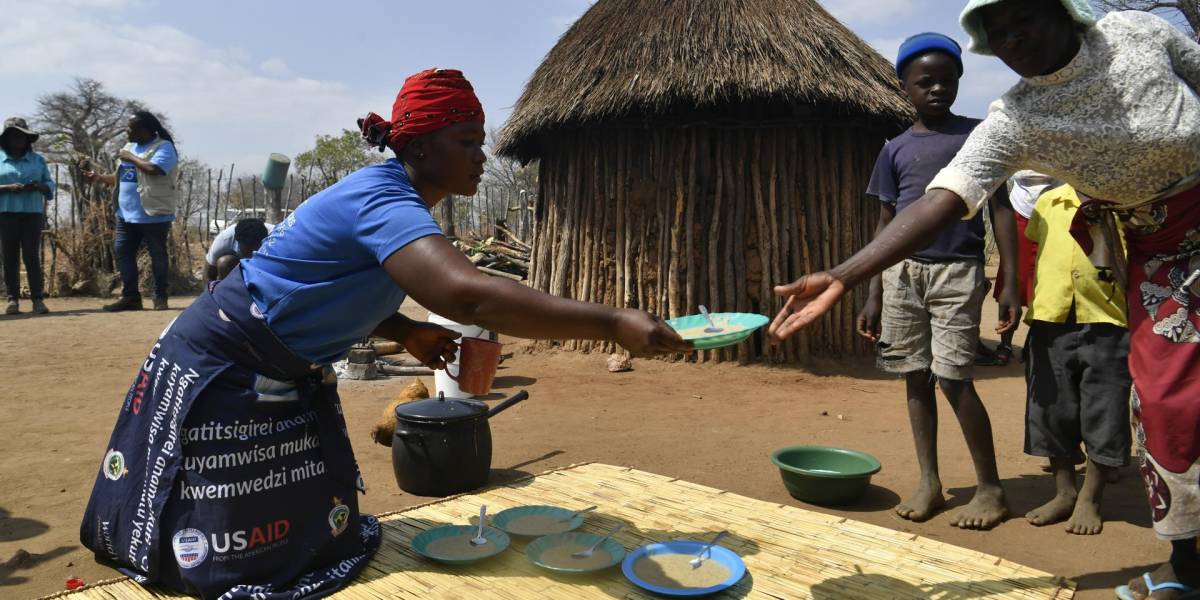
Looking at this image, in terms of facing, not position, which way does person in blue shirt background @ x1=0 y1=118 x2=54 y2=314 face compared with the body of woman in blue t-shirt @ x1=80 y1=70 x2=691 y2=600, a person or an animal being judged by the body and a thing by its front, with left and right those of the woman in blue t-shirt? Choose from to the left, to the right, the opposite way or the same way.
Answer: to the right

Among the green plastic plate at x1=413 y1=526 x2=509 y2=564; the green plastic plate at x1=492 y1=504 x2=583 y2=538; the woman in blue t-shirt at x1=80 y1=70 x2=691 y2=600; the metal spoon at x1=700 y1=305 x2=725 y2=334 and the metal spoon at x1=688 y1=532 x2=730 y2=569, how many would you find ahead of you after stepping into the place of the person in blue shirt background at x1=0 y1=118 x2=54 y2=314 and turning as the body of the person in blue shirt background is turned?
5

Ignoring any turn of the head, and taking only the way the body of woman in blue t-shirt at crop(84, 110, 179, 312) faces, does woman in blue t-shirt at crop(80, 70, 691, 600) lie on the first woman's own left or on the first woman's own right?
on the first woman's own left

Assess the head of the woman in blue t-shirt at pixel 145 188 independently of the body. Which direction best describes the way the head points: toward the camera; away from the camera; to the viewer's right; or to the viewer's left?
to the viewer's left

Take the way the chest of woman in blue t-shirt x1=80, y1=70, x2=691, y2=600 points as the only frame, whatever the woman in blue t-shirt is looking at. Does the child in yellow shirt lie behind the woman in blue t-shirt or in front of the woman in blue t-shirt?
in front

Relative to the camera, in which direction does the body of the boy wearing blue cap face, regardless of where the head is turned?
toward the camera

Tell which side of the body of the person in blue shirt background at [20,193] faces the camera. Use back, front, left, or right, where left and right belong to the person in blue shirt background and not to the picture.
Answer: front

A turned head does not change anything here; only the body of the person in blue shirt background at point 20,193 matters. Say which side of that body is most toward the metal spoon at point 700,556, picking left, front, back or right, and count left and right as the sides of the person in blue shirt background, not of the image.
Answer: front

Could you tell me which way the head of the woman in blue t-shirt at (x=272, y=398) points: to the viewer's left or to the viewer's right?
to the viewer's right

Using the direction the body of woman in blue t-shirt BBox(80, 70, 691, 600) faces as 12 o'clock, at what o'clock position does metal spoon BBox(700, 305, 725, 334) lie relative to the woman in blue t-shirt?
The metal spoon is roughly at 12 o'clock from the woman in blue t-shirt.

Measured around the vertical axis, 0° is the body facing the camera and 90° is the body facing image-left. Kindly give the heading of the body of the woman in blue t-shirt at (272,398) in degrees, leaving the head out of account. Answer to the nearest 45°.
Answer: approximately 270°

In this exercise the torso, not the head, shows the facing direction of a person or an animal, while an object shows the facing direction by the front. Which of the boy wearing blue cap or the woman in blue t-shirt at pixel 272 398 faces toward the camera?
the boy wearing blue cap

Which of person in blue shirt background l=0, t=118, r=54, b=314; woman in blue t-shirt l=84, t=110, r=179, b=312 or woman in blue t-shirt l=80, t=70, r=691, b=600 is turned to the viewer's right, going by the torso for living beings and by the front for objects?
woman in blue t-shirt l=80, t=70, r=691, b=600
